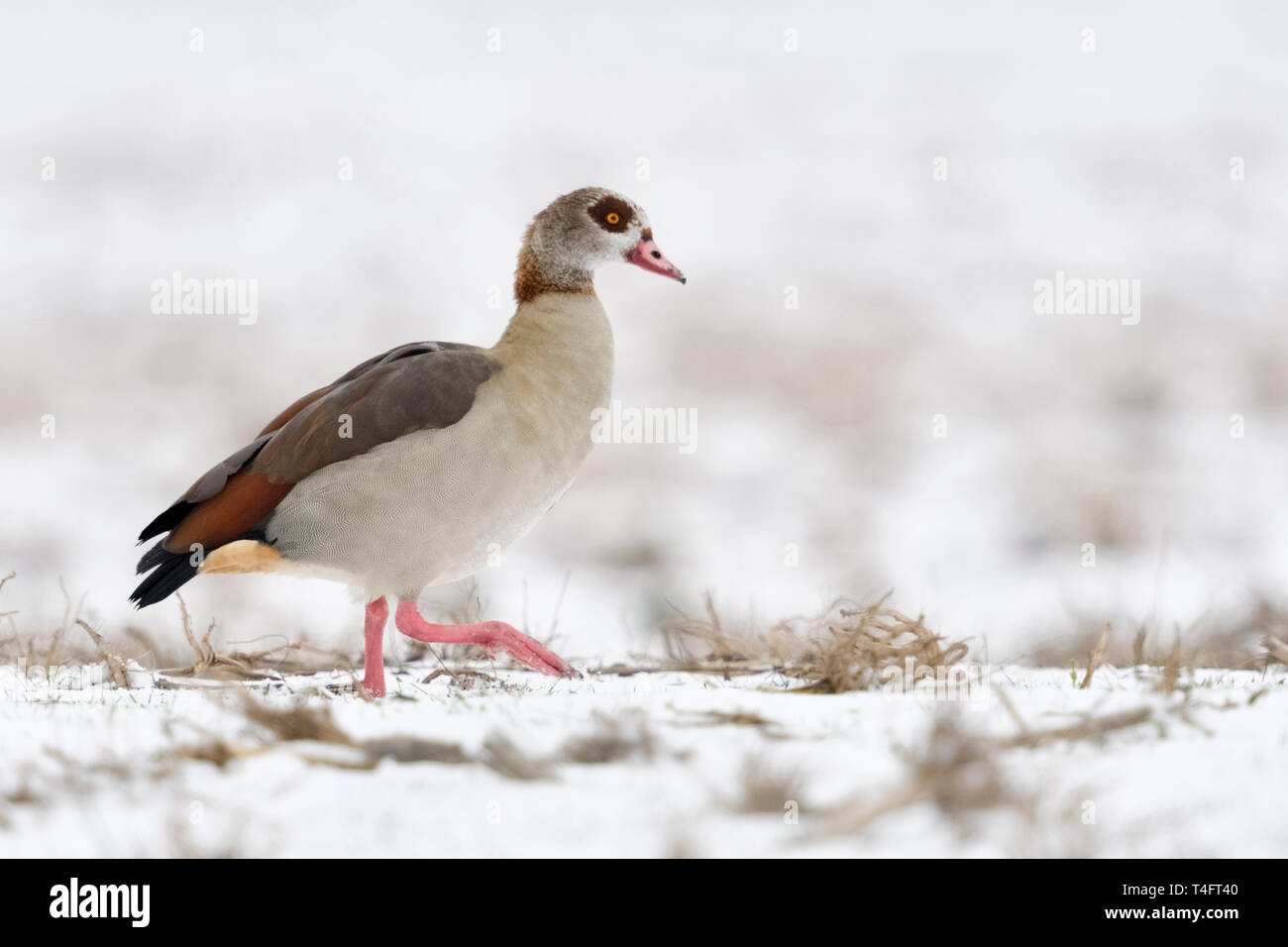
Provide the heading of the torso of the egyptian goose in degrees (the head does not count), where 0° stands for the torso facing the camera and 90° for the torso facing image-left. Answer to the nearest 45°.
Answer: approximately 270°

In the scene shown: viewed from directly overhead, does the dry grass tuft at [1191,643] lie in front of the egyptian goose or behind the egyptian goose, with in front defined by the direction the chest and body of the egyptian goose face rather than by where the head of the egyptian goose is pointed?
in front

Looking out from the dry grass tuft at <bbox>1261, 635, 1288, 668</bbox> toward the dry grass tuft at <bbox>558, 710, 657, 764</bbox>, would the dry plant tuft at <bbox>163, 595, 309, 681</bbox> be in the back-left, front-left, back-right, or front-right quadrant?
front-right

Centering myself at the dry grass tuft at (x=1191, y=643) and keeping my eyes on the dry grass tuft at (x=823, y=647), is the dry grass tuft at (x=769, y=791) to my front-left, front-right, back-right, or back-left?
front-left
